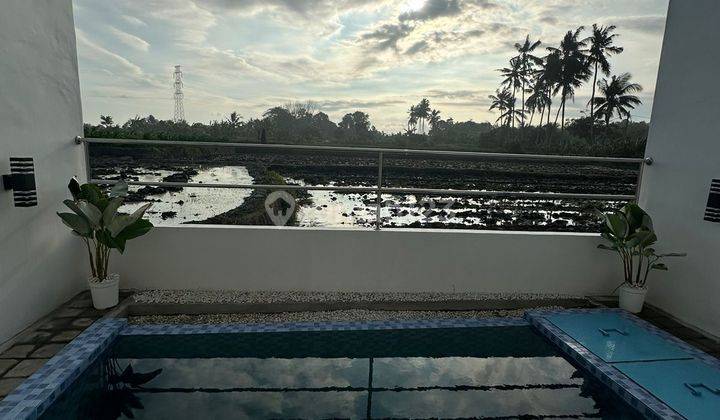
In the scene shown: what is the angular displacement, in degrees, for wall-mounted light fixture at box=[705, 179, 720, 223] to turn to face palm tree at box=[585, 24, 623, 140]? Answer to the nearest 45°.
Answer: approximately 90° to its right

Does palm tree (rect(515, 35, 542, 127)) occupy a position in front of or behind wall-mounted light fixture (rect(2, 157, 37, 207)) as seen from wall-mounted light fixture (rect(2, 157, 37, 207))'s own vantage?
in front

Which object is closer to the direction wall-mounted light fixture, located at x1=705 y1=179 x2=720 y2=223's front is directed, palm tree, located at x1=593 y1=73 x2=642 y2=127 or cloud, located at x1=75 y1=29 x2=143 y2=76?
the cloud

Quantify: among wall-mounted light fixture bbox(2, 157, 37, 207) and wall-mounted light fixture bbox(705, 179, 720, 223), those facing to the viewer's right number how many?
1

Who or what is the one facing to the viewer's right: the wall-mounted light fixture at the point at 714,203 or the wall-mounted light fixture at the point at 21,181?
the wall-mounted light fixture at the point at 21,181

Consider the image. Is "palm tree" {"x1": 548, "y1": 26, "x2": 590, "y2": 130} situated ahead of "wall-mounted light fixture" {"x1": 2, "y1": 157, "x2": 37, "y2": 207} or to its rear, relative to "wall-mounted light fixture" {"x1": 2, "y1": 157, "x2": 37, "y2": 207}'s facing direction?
ahead

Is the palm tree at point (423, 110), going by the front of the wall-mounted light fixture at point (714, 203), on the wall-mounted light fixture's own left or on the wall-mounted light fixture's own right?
on the wall-mounted light fixture's own right

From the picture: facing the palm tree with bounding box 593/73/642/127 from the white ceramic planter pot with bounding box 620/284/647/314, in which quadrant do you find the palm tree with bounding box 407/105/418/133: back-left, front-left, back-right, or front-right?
front-left

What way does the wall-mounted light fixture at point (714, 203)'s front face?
to the viewer's left

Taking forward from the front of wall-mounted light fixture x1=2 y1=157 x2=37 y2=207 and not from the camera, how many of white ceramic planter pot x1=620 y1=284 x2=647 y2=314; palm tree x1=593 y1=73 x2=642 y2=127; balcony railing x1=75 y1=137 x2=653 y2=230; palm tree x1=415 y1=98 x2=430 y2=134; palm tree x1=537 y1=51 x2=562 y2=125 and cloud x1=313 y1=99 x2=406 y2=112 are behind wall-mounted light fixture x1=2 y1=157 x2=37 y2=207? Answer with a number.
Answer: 0

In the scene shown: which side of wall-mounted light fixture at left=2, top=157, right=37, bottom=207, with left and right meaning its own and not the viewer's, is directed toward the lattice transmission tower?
left

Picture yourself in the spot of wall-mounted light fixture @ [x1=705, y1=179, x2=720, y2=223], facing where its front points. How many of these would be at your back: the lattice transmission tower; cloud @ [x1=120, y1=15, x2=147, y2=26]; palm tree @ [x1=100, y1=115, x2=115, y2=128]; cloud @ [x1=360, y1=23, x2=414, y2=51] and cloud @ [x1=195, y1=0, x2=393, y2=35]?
0

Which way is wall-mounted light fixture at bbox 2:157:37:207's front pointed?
to the viewer's right

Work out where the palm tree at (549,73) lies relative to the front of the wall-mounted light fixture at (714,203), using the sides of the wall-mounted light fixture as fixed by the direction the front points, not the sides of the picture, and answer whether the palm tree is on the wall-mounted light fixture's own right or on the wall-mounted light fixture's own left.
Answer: on the wall-mounted light fixture's own right

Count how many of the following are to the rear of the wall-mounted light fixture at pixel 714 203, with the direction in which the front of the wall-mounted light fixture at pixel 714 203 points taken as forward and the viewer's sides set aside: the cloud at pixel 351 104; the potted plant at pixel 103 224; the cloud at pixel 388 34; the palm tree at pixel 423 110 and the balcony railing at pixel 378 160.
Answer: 0

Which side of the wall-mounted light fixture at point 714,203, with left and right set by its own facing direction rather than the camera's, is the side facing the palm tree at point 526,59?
right
